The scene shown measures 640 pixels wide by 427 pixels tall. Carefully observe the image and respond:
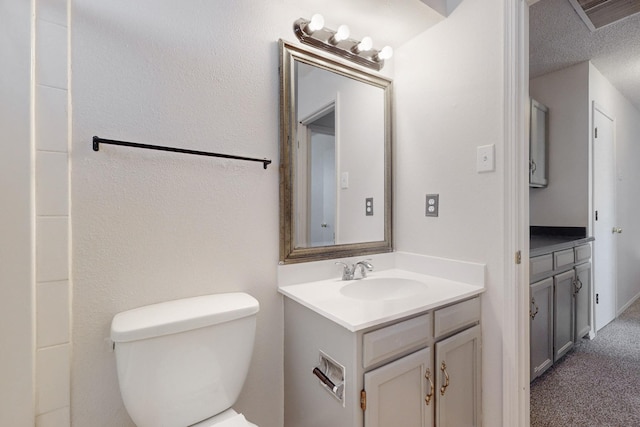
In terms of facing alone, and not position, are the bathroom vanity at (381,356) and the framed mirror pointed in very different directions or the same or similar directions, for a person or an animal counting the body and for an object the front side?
same or similar directions

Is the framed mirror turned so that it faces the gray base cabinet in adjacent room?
no

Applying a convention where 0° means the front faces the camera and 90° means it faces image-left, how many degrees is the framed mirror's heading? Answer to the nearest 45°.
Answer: approximately 315°

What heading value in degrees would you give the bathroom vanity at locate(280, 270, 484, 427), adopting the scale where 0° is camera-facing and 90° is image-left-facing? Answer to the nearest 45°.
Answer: approximately 315°

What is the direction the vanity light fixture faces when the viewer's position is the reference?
facing the viewer and to the right of the viewer

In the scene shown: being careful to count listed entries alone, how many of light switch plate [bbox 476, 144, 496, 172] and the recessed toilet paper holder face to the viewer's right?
0

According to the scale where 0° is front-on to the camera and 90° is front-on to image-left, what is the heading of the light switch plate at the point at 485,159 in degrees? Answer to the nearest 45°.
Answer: approximately 45°

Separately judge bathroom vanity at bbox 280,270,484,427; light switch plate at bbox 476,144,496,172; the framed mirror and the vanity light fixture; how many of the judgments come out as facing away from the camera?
0

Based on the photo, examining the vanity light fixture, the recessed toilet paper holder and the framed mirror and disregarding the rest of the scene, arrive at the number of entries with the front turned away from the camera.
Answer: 0

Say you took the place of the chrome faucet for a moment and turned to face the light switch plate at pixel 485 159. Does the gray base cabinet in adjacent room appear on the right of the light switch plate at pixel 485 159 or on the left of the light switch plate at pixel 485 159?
left

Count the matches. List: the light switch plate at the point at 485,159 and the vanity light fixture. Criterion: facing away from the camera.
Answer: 0

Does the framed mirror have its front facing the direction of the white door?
no

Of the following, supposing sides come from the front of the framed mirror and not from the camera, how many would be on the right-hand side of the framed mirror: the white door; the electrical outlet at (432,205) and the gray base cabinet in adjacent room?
0

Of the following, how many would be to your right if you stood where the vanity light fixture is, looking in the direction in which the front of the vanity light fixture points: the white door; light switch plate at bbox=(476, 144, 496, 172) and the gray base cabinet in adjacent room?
0
